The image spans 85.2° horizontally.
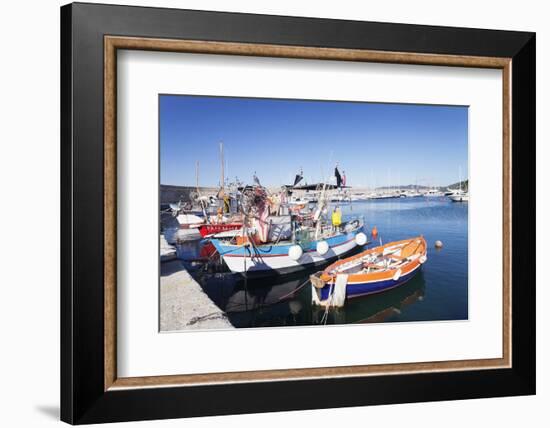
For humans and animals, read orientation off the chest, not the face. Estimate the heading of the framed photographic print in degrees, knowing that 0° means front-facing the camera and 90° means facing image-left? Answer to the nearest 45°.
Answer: approximately 315°
